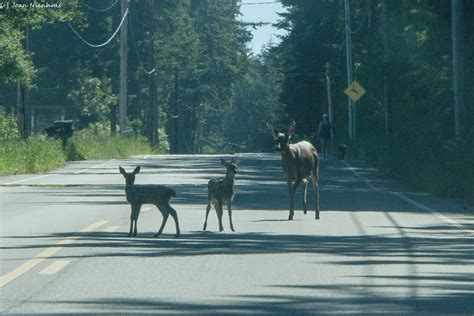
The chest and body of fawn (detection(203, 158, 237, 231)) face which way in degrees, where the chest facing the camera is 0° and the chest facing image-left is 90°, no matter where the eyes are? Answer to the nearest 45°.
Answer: approximately 315°

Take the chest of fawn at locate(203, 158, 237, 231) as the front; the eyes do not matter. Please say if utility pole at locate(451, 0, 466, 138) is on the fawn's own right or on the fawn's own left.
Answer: on the fawn's own left

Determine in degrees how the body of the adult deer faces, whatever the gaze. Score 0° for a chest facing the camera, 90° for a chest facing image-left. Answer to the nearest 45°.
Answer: approximately 45°

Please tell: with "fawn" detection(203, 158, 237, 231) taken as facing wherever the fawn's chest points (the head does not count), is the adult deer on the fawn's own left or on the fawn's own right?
on the fawn's own left
